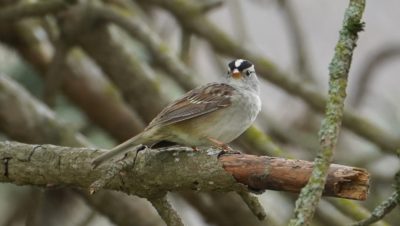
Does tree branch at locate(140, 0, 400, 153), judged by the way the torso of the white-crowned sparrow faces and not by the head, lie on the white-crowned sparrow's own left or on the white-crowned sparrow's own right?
on the white-crowned sparrow's own left

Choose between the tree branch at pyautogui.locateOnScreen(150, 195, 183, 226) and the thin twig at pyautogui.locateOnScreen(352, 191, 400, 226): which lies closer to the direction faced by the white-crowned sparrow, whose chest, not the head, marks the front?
the thin twig

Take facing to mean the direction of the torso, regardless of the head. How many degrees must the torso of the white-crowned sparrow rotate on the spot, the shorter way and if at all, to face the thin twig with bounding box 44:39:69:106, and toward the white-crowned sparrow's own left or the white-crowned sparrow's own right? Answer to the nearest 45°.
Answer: approximately 135° to the white-crowned sparrow's own left

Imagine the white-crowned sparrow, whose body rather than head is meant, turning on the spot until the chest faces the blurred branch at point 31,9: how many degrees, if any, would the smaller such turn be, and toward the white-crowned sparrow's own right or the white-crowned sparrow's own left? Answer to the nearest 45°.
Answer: approximately 135° to the white-crowned sparrow's own left

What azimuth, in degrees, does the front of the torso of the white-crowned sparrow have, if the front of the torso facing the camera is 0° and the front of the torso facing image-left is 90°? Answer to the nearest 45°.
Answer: approximately 270°

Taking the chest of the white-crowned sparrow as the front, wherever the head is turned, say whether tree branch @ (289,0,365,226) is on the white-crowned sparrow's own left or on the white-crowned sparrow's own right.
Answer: on the white-crowned sparrow's own right

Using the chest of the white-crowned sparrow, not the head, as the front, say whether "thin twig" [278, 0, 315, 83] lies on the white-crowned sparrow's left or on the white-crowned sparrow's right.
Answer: on the white-crowned sparrow's left
